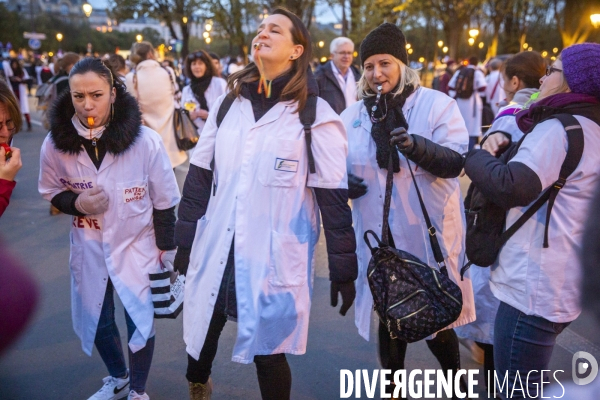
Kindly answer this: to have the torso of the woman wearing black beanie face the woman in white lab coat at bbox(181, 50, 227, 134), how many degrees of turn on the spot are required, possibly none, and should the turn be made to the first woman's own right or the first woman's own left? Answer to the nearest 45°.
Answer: approximately 90° to the first woman's own right

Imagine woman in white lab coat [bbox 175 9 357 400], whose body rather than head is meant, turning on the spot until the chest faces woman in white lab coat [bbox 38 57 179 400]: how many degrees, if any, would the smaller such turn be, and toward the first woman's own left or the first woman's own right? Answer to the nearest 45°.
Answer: approximately 90° to the first woman's own right

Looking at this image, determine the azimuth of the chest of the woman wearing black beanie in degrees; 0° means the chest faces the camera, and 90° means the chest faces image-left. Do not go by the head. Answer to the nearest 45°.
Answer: approximately 45°

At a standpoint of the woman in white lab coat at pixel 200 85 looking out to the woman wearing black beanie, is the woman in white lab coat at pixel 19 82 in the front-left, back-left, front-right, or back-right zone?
back-right

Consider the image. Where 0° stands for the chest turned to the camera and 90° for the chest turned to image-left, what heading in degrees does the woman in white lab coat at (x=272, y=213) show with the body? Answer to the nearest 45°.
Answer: approximately 45°

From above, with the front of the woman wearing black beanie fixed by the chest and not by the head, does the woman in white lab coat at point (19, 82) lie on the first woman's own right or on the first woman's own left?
on the first woman's own right

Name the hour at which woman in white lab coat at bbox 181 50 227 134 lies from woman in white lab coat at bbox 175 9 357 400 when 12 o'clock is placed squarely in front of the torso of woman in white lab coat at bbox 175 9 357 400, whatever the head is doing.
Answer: woman in white lab coat at bbox 181 50 227 134 is roughly at 4 o'clock from woman in white lab coat at bbox 175 9 357 400.
